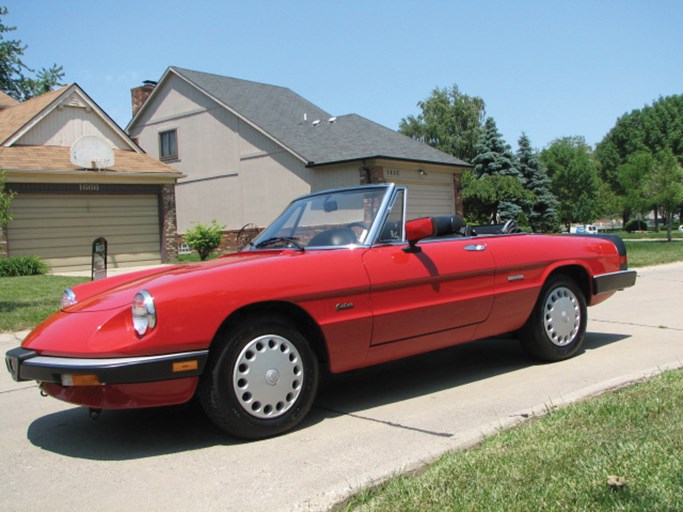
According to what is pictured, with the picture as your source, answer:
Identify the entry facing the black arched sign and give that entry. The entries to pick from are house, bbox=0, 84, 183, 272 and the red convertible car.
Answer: the house

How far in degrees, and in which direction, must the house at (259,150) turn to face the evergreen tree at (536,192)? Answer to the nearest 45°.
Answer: approximately 90° to its left

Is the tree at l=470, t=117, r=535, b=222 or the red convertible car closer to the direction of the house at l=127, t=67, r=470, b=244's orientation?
the red convertible car

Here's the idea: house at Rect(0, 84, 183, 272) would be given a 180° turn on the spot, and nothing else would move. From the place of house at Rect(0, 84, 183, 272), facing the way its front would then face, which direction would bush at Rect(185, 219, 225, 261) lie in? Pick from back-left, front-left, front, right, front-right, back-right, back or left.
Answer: right

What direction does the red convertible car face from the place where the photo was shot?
facing the viewer and to the left of the viewer

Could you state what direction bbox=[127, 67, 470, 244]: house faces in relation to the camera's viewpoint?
facing the viewer and to the right of the viewer

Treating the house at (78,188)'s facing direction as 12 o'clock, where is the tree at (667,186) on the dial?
The tree is roughly at 9 o'clock from the house.

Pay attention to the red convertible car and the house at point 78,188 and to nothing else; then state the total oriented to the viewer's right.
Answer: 0

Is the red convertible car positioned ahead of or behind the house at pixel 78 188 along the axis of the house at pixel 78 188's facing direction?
ahead

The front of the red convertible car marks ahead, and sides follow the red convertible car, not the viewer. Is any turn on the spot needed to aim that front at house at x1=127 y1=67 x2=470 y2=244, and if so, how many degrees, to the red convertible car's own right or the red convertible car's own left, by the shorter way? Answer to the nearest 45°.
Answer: approximately 135° to the red convertible car's own right

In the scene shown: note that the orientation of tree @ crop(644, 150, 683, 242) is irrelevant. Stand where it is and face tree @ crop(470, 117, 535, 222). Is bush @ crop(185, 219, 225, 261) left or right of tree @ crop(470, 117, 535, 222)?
left

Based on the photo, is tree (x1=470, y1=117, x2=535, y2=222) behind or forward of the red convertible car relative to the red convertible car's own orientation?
behind

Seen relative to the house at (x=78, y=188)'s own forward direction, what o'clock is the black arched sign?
The black arched sign is roughly at 12 o'clock from the house.

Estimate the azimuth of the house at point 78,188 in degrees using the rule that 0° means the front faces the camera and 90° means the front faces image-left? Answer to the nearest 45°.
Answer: approximately 0°

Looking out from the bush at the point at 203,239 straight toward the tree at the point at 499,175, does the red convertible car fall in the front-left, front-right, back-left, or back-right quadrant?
back-right

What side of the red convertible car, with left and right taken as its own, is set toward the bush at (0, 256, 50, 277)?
right
